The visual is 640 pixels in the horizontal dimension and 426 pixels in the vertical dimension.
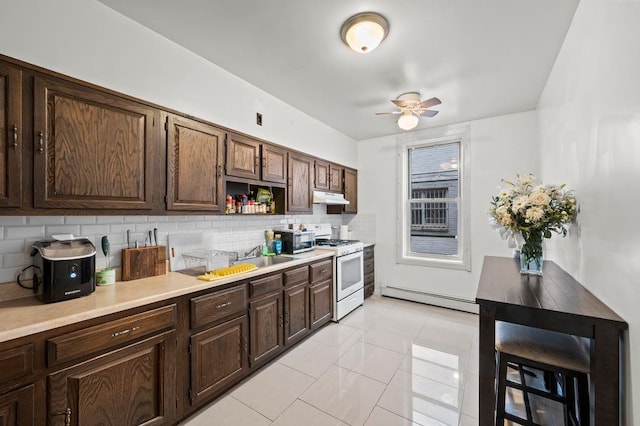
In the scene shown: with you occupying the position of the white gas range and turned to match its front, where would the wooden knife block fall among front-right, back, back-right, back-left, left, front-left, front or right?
right

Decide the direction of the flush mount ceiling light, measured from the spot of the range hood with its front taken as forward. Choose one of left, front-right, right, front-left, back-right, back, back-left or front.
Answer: front-right

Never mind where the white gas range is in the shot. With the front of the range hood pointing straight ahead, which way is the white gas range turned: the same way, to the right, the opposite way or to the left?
the same way

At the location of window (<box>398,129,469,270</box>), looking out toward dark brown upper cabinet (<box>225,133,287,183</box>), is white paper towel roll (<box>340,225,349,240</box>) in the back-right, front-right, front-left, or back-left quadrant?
front-right

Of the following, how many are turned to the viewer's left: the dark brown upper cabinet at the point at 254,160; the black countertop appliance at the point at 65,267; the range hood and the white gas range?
0

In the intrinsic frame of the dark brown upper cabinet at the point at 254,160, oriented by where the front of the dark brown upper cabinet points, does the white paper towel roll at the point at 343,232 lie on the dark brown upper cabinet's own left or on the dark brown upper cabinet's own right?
on the dark brown upper cabinet's own left

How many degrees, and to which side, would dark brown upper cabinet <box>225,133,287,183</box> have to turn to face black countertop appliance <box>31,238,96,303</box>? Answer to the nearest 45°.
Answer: approximately 90° to its right

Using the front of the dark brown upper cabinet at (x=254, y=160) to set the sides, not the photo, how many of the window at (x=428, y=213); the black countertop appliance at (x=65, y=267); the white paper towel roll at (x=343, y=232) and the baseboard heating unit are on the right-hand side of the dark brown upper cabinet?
1

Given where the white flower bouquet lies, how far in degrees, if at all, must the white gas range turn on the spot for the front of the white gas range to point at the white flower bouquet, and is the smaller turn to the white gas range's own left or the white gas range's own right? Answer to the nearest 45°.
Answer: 0° — it already faces it

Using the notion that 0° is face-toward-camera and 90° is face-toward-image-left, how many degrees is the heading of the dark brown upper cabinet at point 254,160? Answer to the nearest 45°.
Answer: approximately 315°

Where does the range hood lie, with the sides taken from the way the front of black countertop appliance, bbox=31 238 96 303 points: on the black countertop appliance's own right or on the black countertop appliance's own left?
on the black countertop appliance's own left

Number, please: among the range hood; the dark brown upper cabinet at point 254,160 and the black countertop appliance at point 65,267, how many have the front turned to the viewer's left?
0

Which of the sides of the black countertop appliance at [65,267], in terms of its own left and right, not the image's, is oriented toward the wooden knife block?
left

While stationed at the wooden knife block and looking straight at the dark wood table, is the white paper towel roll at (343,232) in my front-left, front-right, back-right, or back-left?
front-left

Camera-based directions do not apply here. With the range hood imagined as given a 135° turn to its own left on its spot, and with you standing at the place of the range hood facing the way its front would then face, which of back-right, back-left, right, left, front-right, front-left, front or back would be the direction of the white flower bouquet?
back-right

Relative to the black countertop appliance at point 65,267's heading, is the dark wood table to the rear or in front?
in front

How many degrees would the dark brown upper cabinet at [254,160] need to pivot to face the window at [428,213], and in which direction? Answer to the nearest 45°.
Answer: approximately 45° to its left

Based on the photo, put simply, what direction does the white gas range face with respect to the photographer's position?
facing the viewer and to the right of the viewer

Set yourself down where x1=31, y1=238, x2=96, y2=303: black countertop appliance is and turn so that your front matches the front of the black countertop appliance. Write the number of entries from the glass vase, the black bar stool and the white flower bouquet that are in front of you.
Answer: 3

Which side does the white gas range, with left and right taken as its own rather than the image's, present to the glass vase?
front

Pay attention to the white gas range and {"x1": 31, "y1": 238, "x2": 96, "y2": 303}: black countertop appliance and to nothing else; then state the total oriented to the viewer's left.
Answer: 0
